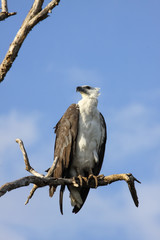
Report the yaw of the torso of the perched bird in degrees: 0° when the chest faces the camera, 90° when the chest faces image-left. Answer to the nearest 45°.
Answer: approximately 315°

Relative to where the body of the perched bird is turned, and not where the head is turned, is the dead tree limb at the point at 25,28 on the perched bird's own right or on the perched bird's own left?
on the perched bird's own right

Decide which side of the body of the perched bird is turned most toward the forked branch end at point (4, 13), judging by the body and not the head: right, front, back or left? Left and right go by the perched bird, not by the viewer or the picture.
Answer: right
